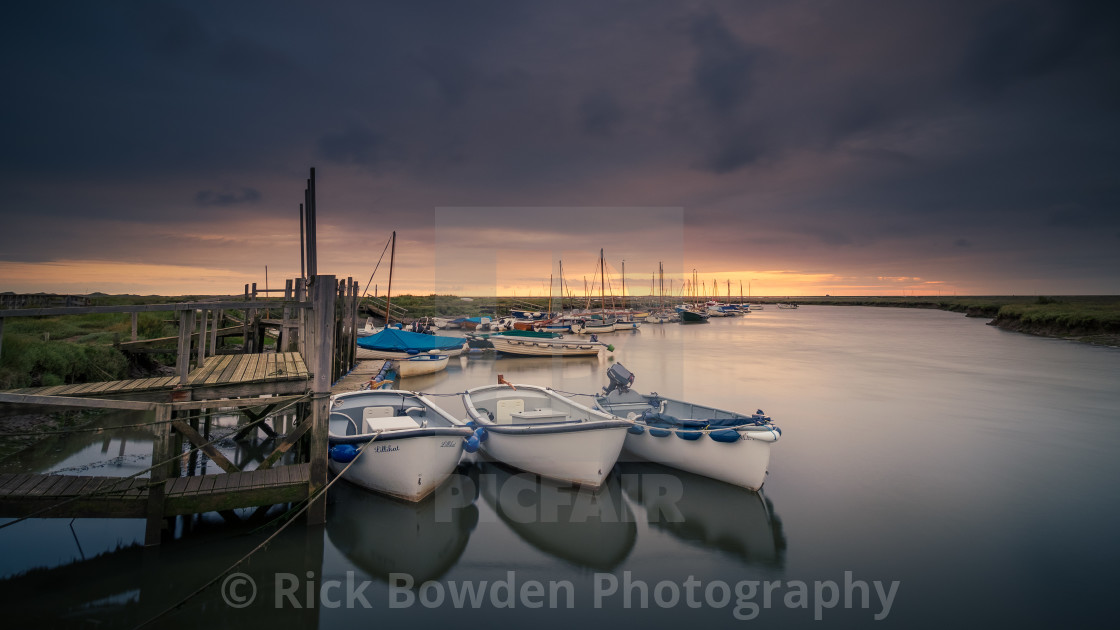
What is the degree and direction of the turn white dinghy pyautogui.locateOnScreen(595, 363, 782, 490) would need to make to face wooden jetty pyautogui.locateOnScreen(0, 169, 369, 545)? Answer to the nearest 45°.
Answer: approximately 90° to its right

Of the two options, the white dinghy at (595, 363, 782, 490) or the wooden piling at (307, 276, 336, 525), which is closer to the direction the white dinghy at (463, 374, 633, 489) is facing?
the white dinghy

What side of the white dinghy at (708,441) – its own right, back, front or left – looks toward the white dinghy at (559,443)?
right

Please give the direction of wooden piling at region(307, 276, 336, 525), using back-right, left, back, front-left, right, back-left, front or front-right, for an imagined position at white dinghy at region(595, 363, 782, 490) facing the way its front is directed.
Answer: right

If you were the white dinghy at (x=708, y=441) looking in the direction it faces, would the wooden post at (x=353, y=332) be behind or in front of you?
behind

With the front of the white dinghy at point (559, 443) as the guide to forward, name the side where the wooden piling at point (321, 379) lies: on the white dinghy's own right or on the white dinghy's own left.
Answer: on the white dinghy's own right

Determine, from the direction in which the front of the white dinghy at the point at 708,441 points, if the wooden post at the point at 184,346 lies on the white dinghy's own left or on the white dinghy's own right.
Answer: on the white dinghy's own right

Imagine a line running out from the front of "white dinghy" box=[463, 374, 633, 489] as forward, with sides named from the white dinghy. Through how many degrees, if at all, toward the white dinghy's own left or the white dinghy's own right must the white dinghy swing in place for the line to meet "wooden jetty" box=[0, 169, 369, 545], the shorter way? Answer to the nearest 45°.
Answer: approximately 90° to the white dinghy's own right

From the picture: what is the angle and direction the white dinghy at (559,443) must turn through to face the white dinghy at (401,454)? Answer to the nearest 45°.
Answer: approximately 135° to its right

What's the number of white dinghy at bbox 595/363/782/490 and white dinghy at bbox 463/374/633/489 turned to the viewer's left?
0

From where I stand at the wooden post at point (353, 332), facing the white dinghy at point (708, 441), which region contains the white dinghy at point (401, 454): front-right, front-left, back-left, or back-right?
front-right

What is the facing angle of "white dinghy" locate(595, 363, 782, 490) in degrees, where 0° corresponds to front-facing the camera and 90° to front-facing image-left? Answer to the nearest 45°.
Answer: approximately 315°

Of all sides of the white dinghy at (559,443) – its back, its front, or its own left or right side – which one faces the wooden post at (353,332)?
back
